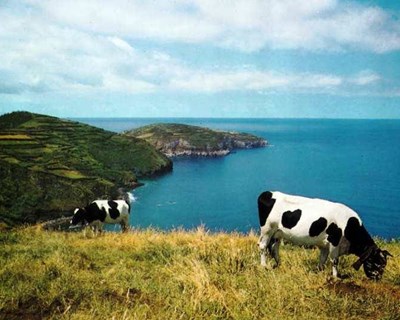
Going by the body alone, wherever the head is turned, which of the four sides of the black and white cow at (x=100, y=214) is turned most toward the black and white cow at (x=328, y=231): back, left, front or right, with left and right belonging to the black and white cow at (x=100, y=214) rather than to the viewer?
left

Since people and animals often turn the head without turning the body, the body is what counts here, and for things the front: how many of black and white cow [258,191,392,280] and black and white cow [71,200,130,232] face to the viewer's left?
1

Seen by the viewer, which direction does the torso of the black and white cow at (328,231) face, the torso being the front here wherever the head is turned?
to the viewer's right

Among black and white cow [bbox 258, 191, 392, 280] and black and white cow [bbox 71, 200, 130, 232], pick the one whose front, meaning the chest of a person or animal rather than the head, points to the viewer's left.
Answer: black and white cow [bbox 71, 200, 130, 232]

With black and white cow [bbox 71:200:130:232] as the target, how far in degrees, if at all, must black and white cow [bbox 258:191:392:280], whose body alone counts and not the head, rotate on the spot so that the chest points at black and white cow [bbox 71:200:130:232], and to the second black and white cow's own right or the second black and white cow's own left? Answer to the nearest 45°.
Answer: approximately 135° to the second black and white cow's own left

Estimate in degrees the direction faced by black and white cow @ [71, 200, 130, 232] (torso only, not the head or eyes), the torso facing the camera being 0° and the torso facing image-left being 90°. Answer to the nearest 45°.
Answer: approximately 90°
